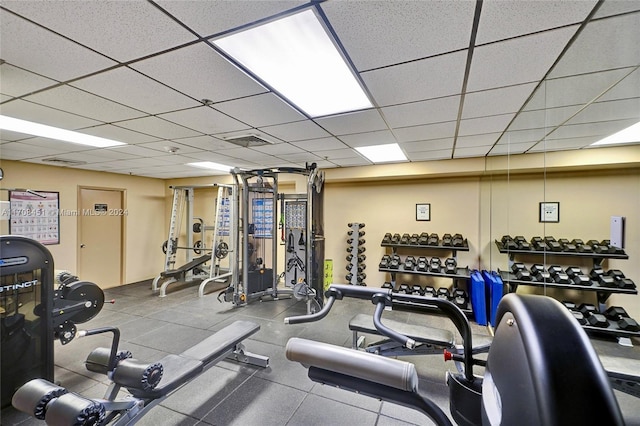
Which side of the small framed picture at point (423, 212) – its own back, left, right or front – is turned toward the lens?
front

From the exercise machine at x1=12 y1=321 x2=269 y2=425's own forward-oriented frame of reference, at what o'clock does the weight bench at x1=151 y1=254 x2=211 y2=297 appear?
The weight bench is roughly at 5 o'clock from the exercise machine.

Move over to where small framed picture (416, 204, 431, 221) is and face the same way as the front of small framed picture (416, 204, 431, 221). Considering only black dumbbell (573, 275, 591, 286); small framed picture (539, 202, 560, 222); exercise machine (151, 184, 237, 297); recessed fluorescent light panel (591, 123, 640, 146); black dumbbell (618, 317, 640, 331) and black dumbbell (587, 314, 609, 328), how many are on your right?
1

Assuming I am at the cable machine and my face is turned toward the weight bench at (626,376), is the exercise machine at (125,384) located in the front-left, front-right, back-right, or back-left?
front-right

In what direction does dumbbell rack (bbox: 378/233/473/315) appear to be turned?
toward the camera

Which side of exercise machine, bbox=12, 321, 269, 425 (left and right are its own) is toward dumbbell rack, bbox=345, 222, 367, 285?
back

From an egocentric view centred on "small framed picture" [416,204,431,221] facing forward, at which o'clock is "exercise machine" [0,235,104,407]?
The exercise machine is roughly at 1 o'clock from the small framed picture.

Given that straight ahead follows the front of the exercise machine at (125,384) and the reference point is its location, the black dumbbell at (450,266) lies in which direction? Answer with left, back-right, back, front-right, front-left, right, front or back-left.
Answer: back-left

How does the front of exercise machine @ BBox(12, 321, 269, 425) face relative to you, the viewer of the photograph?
facing the viewer and to the left of the viewer

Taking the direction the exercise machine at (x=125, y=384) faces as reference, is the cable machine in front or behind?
behind

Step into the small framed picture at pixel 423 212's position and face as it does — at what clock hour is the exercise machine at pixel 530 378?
The exercise machine is roughly at 12 o'clock from the small framed picture.
